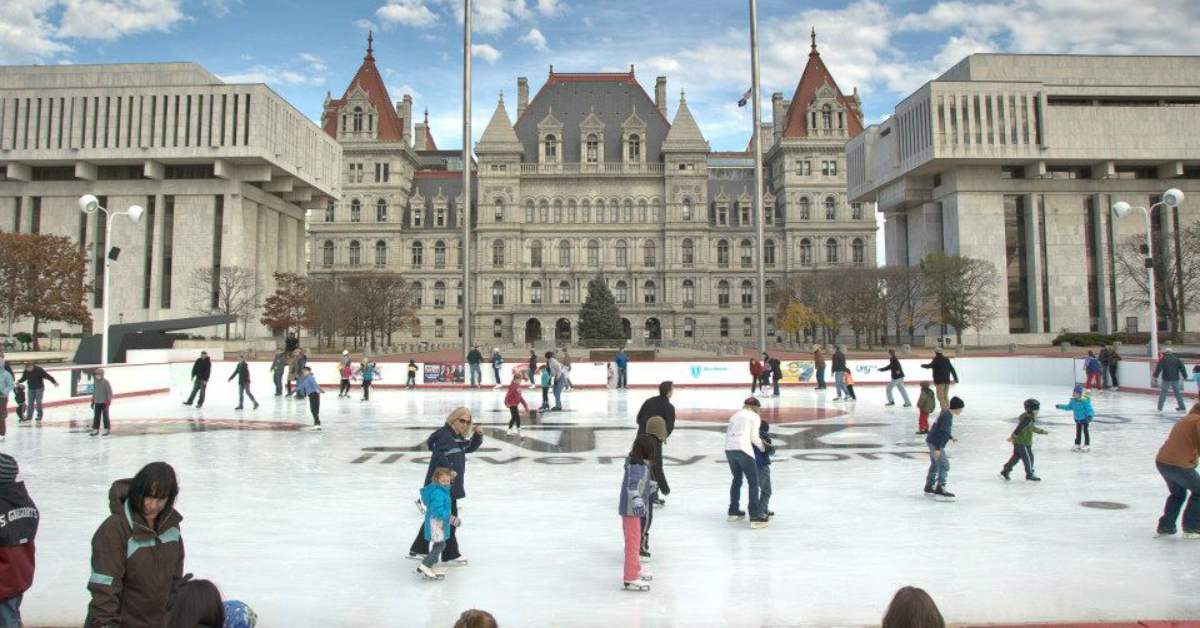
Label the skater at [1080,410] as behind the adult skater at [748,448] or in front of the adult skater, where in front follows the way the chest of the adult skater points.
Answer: in front

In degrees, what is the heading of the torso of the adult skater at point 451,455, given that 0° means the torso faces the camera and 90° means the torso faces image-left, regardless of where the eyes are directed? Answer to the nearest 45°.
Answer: approximately 315°

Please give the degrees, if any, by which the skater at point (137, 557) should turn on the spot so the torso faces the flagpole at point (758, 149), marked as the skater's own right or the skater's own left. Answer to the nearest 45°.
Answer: approximately 90° to the skater's own left

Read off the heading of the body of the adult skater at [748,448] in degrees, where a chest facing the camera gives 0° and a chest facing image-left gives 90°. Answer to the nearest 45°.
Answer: approximately 225°

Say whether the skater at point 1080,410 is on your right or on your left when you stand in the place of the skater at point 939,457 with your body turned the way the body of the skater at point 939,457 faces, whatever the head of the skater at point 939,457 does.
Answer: on your left

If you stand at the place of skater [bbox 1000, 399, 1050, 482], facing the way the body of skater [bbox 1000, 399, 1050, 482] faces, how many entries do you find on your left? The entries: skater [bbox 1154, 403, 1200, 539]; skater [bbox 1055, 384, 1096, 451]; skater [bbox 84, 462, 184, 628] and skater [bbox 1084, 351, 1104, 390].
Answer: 2

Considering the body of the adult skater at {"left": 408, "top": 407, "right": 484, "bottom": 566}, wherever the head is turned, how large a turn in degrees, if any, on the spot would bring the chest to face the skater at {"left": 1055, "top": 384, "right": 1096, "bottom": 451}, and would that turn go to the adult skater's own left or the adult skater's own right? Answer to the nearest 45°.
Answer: approximately 45° to the adult skater's own left

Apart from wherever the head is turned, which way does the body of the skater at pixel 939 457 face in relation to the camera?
to the viewer's right

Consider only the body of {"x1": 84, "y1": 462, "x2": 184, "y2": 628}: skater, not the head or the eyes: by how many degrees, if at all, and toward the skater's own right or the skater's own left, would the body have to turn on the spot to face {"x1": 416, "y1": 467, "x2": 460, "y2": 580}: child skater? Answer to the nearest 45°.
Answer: approximately 90° to the skater's own left

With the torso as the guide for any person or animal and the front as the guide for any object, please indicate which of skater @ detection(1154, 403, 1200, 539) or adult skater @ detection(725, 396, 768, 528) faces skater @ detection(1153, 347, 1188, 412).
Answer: the adult skater

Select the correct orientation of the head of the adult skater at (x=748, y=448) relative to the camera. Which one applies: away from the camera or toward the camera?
away from the camera
